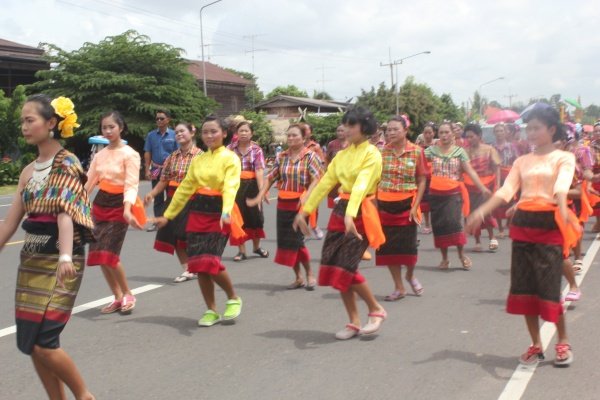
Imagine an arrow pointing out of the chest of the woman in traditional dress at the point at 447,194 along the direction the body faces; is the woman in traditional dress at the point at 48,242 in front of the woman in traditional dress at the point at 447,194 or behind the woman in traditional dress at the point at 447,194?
in front

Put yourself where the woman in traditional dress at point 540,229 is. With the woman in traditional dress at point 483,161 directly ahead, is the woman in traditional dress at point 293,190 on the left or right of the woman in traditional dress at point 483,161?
left

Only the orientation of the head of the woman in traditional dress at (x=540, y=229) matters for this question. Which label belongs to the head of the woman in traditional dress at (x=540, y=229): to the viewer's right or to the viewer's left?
to the viewer's left

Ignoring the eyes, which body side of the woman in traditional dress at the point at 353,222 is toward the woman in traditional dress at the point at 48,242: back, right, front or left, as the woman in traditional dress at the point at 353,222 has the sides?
front

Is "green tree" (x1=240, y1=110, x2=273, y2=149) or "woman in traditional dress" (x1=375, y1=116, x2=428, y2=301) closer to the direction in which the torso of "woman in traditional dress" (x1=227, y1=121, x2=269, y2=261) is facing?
the woman in traditional dress

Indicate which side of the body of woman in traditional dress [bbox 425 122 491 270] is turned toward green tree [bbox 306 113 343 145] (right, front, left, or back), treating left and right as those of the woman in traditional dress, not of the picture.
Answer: back

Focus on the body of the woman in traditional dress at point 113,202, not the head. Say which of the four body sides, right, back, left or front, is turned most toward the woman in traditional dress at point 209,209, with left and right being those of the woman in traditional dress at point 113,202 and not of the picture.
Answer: left

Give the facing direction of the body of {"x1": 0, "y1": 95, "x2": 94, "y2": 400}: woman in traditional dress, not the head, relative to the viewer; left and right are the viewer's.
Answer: facing the viewer and to the left of the viewer

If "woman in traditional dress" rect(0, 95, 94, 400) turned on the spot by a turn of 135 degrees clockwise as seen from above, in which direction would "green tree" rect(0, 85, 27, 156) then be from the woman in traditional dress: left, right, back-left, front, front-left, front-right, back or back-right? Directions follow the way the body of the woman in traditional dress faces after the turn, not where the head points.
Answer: front

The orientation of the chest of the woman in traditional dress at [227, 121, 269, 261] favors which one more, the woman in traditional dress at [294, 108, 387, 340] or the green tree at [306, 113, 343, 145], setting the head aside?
the woman in traditional dress

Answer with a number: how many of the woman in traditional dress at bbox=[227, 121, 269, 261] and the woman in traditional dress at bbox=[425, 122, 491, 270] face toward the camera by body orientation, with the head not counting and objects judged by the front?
2

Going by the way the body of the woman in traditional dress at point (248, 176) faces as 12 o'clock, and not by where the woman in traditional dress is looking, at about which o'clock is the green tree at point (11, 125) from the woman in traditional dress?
The green tree is roughly at 5 o'clock from the woman in traditional dress.

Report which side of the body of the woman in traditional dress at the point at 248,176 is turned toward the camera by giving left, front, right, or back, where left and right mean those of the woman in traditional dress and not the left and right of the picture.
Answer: front

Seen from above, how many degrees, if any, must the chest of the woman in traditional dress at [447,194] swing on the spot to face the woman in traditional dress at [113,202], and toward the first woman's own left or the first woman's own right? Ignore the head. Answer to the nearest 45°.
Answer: approximately 45° to the first woman's own right
